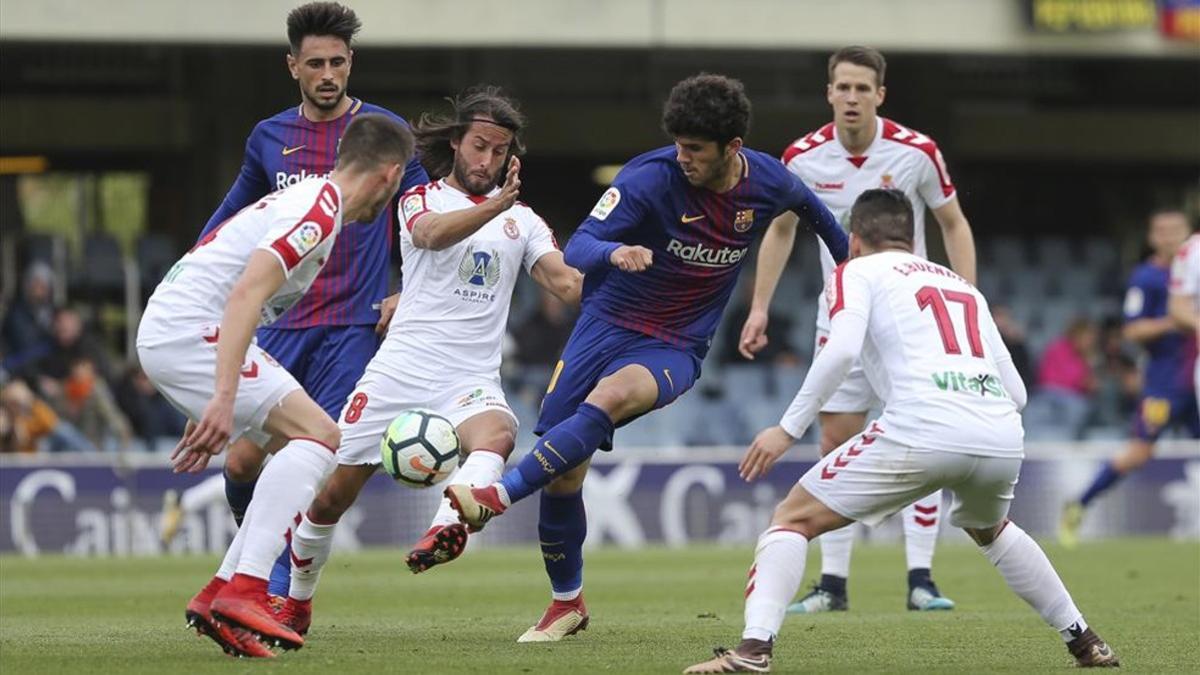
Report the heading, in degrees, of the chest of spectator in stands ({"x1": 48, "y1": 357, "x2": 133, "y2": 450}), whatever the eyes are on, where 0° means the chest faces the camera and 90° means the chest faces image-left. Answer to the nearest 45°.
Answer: approximately 0°

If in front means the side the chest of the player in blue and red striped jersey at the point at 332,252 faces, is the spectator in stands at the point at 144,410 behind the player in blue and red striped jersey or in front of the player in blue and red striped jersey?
behind

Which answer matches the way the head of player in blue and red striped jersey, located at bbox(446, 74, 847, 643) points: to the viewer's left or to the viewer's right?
to the viewer's left

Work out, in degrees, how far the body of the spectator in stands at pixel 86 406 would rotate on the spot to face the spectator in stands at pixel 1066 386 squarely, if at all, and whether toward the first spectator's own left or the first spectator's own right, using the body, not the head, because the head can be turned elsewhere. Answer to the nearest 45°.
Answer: approximately 90° to the first spectator's own left
